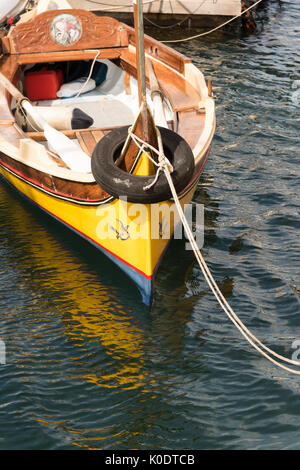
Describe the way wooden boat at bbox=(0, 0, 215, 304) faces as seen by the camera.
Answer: facing the viewer and to the right of the viewer
